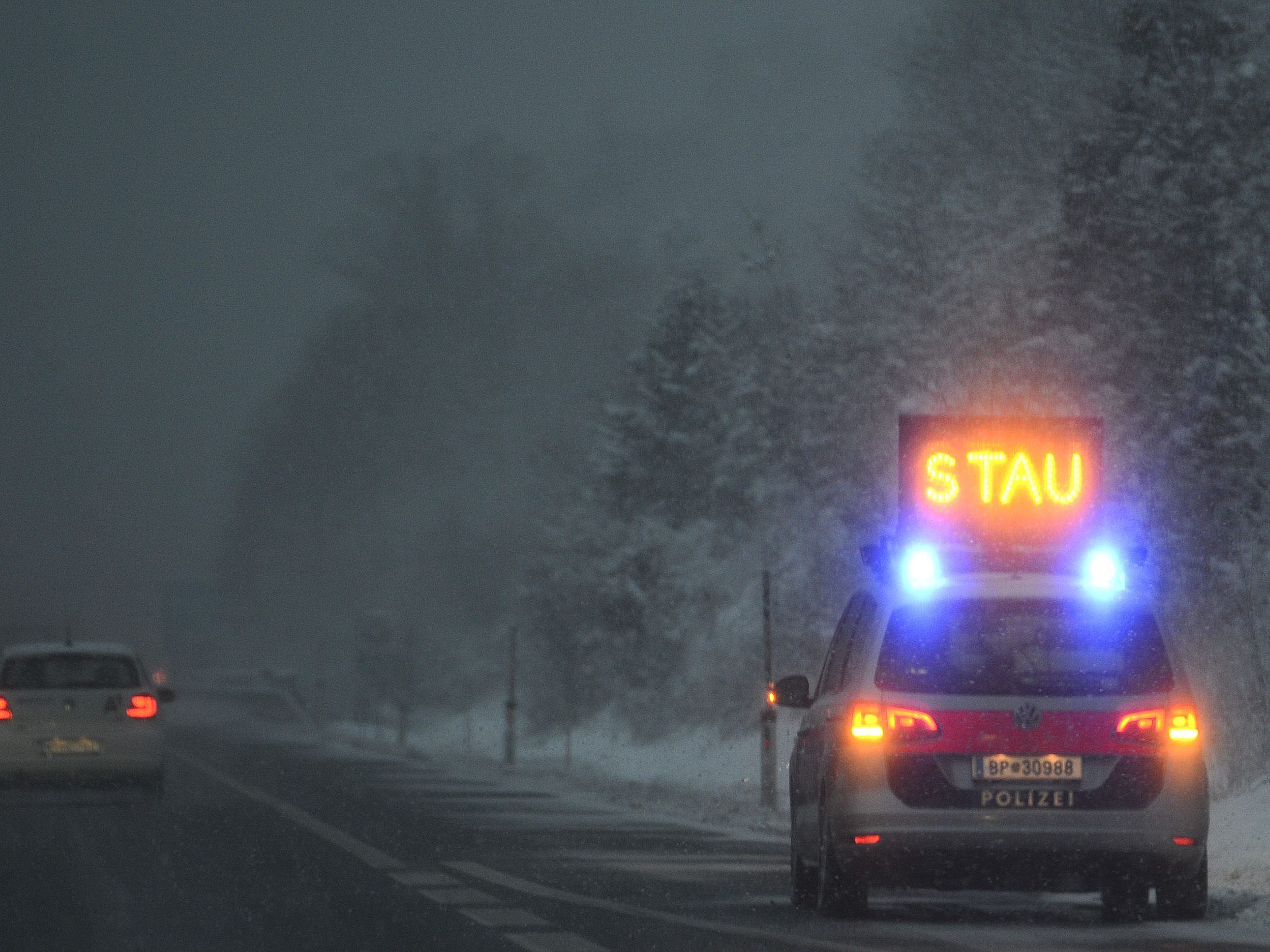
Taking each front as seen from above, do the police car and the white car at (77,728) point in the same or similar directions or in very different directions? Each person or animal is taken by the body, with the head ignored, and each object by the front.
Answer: same or similar directions

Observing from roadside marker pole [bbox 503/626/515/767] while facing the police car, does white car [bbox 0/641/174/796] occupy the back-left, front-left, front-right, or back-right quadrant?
front-right

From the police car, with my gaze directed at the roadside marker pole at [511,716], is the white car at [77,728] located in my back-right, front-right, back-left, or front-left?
front-left

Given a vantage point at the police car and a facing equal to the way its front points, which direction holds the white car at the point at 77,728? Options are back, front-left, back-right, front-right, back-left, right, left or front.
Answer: front-left

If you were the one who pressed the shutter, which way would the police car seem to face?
facing away from the viewer

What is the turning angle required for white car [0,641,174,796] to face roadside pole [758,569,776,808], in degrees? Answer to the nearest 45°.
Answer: approximately 135° to its right

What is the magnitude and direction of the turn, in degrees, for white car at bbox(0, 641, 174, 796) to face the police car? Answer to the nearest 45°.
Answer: approximately 180°

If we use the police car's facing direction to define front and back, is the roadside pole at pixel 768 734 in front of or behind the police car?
in front

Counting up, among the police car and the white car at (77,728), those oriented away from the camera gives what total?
2

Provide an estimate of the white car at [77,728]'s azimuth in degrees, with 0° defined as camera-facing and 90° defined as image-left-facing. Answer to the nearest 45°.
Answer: approximately 180°

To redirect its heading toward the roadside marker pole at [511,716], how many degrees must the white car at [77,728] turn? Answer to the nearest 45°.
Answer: approximately 45° to its right

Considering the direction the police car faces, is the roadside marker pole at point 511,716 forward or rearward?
forward
